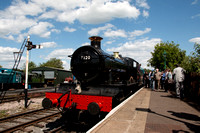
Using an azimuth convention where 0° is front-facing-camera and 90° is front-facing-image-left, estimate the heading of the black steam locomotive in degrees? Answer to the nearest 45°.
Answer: approximately 45°
